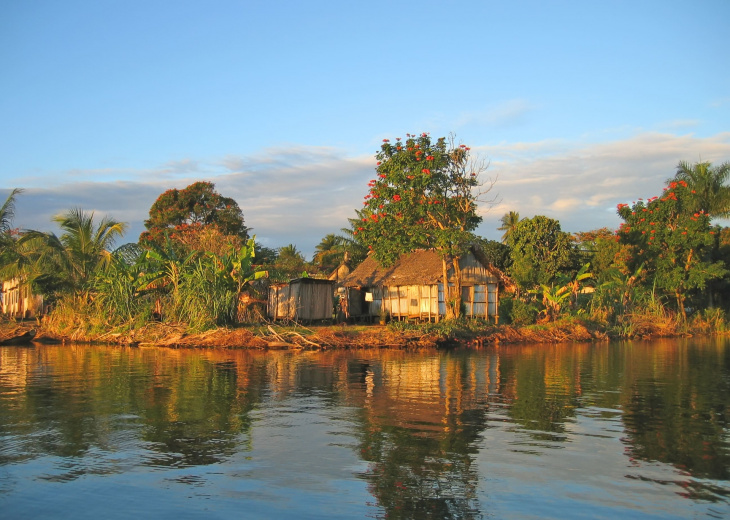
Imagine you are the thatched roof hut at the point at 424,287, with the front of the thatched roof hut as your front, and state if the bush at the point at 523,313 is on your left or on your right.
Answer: on your left

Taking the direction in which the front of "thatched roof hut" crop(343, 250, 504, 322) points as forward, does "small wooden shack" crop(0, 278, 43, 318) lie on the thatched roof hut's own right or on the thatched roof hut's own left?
on the thatched roof hut's own right

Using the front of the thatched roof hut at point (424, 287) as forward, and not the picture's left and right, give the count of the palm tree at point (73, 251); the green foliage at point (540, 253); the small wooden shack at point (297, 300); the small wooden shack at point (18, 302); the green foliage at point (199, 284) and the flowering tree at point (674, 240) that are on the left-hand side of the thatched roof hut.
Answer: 2

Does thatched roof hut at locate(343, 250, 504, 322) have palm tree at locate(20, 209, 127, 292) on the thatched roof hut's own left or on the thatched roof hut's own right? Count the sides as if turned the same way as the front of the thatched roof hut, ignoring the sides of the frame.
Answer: on the thatched roof hut's own right

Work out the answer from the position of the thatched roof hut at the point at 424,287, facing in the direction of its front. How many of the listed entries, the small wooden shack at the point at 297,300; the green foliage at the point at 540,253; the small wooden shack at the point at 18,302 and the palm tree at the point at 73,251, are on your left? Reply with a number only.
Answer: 1

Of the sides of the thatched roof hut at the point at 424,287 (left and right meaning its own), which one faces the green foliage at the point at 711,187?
left

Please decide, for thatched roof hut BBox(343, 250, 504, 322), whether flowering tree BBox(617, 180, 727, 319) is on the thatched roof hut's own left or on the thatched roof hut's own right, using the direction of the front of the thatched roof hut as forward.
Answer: on the thatched roof hut's own left

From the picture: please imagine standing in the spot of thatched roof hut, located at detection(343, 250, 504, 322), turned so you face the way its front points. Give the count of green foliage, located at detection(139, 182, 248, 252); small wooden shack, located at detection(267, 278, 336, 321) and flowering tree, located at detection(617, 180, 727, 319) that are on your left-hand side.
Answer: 1

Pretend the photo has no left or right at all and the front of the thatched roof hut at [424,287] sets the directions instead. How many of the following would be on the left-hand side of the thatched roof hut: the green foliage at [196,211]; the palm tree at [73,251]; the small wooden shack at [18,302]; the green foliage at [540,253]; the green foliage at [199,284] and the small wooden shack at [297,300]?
1

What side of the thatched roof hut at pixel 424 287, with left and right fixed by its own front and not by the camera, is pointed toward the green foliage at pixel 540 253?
left

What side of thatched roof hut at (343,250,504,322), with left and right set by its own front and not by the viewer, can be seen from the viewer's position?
front
